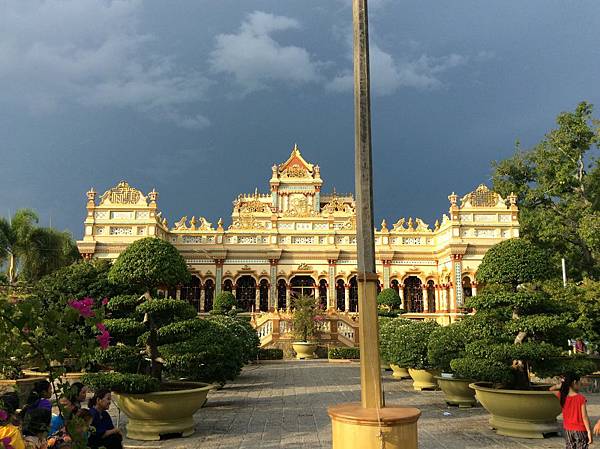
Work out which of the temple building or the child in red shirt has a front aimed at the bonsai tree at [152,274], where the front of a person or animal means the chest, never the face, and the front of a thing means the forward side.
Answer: the temple building

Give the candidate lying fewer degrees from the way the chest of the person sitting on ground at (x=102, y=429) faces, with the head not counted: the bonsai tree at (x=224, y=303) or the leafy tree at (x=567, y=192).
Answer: the leafy tree

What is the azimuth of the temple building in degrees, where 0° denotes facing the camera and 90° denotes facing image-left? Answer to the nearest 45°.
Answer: approximately 0°
